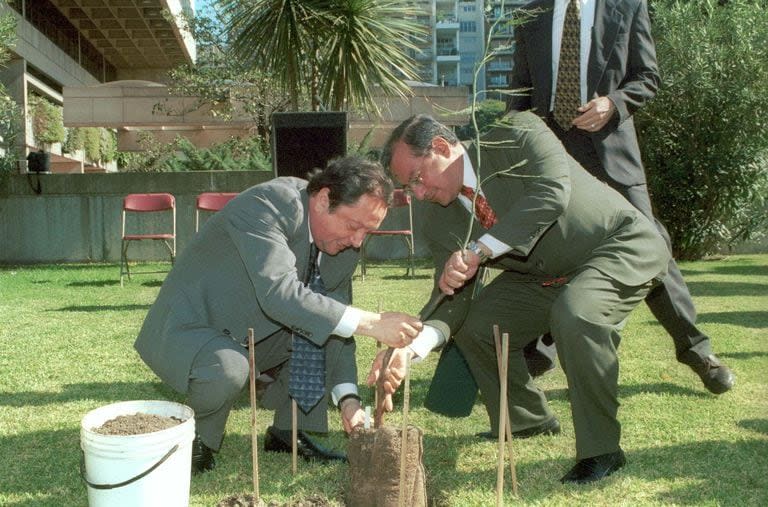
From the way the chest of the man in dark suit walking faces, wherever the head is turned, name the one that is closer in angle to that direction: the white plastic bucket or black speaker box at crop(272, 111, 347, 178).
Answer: the white plastic bucket

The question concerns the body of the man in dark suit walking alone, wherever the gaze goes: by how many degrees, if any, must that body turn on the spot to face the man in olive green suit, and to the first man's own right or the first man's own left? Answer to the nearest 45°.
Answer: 0° — they already face them

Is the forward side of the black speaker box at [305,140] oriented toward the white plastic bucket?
yes

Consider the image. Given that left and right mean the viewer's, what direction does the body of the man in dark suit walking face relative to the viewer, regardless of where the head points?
facing the viewer

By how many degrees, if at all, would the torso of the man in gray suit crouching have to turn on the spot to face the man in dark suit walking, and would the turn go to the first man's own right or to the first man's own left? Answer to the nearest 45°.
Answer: approximately 90° to the first man's own left

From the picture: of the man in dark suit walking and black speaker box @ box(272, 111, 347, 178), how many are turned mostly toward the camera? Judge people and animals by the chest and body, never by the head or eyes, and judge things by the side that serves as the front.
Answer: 2

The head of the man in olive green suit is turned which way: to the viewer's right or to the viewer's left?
to the viewer's left

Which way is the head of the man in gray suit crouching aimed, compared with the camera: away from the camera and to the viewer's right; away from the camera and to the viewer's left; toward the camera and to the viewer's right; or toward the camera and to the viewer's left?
toward the camera and to the viewer's right

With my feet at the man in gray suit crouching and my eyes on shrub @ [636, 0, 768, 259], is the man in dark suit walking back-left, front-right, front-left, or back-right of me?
front-right

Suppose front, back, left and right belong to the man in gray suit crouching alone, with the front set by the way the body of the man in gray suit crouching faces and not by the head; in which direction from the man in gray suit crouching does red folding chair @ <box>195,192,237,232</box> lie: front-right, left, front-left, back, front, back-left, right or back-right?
back-left

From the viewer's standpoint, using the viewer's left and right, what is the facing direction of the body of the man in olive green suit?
facing the viewer and to the left of the viewer

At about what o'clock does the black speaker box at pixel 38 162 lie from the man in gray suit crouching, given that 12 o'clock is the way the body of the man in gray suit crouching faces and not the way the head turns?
The black speaker box is roughly at 7 o'clock from the man in gray suit crouching.

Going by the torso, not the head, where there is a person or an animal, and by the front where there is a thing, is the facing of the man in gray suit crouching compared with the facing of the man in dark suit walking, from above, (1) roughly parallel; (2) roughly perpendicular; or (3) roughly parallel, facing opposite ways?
roughly perpendicular

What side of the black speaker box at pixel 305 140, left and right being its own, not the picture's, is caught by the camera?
front
